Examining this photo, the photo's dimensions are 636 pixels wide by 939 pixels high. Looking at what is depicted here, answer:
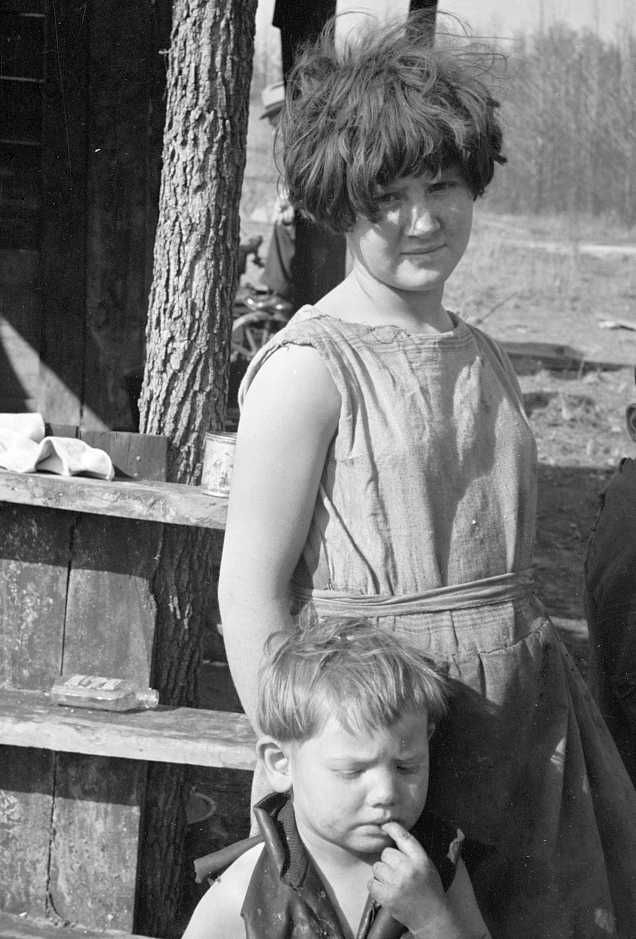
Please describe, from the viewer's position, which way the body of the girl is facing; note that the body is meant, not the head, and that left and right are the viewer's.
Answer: facing the viewer and to the right of the viewer

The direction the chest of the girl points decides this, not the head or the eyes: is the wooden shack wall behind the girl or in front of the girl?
behind

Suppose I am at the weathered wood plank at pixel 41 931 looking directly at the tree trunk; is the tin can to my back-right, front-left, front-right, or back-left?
front-right

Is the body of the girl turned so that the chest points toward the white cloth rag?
no

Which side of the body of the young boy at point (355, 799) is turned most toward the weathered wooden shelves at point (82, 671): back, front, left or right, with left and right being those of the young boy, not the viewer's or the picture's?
back

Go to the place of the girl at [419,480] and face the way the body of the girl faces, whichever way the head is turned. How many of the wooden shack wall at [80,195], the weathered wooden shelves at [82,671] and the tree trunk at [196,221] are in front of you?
0

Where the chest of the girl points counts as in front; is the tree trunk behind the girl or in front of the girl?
behind

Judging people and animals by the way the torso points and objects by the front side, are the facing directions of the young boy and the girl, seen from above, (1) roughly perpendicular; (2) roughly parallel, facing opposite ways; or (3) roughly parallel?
roughly parallel

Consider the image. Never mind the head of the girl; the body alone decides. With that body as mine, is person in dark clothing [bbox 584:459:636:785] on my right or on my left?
on my left

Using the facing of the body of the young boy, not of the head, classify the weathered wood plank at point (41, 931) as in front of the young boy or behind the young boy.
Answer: behind

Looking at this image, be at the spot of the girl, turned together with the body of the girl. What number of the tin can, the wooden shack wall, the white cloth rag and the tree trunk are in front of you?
0

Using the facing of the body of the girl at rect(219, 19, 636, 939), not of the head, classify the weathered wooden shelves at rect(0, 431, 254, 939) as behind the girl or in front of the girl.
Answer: behind

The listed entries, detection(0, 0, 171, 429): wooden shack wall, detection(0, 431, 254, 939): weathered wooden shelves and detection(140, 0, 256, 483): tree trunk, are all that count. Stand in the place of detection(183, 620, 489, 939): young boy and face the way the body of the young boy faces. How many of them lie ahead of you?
0
